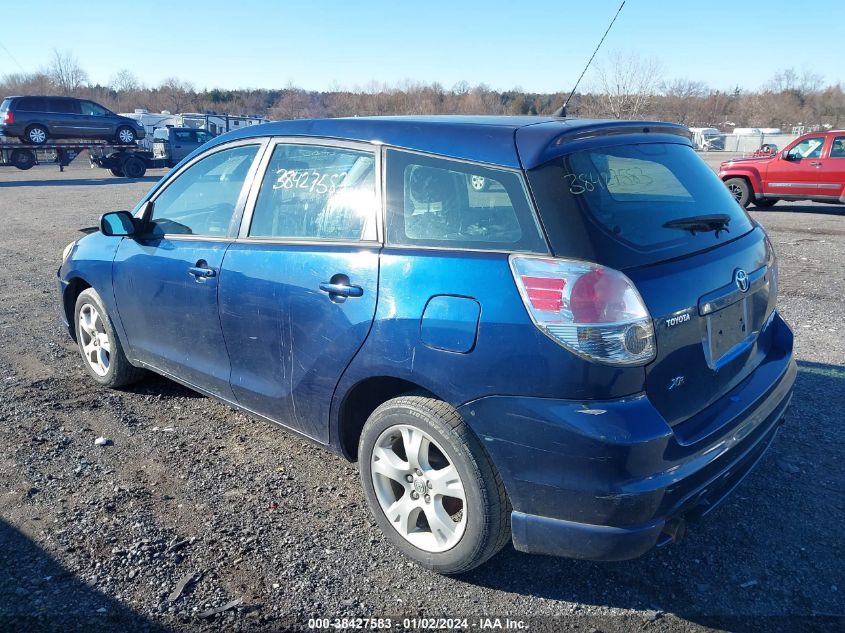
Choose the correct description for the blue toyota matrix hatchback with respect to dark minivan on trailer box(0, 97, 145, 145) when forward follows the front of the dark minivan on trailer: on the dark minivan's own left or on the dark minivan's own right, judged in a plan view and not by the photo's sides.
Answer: on the dark minivan's own right

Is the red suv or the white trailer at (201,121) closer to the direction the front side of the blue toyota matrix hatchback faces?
the white trailer

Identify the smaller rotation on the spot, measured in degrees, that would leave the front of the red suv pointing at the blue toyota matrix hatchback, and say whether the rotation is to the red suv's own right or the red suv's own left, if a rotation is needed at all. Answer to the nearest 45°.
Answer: approximately 90° to the red suv's own left

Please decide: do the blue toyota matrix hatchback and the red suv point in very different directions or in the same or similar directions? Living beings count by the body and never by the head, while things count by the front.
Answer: same or similar directions

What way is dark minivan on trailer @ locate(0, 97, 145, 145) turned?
to the viewer's right

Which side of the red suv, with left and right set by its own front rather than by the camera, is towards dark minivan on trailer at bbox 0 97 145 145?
front

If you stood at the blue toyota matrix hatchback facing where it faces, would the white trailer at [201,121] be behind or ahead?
ahead

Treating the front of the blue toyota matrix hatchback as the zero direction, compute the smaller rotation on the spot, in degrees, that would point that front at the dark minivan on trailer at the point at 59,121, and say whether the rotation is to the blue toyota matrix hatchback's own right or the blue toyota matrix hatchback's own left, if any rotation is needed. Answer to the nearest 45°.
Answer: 0° — it already faces it

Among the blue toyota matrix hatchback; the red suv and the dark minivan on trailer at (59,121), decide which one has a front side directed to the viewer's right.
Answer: the dark minivan on trailer

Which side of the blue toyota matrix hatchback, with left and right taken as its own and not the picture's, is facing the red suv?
right

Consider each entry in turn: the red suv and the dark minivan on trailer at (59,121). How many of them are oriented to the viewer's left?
1

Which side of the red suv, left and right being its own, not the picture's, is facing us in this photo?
left

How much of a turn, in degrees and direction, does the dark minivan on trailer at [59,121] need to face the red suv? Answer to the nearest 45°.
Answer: approximately 45° to its right

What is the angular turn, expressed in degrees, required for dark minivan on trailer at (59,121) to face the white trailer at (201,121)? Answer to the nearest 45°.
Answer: approximately 45° to its left
